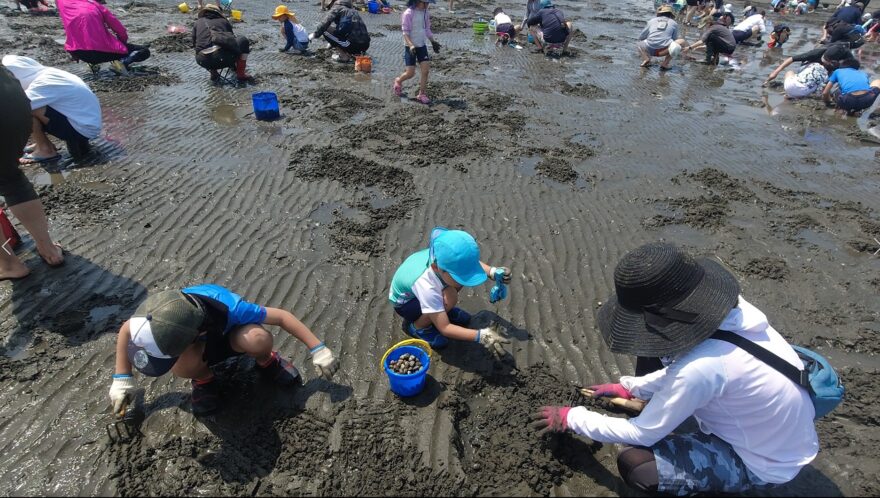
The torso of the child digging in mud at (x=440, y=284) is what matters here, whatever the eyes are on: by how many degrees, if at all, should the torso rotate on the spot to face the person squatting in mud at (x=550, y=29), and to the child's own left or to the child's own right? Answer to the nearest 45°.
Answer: approximately 135° to the child's own left

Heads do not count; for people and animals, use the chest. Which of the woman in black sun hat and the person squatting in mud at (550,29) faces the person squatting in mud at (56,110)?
the woman in black sun hat

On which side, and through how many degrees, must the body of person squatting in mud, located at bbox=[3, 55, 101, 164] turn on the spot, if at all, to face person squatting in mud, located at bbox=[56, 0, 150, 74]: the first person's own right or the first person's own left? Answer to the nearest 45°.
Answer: approximately 90° to the first person's own right

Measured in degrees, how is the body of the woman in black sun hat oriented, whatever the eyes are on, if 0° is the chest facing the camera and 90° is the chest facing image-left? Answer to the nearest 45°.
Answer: approximately 90°

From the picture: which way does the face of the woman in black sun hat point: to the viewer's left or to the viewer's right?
to the viewer's left

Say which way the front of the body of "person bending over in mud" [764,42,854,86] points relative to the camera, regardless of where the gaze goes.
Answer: to the viewer's left
